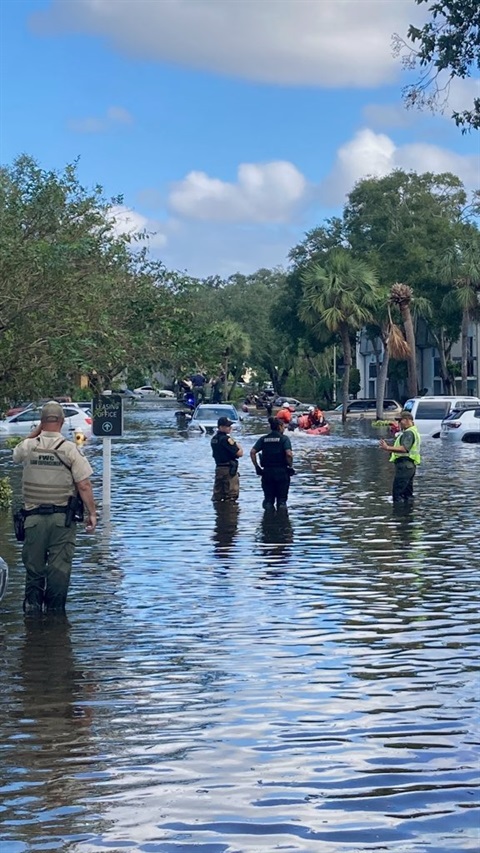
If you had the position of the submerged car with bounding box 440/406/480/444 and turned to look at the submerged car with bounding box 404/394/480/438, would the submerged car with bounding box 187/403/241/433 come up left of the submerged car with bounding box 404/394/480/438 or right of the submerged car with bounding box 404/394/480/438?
left

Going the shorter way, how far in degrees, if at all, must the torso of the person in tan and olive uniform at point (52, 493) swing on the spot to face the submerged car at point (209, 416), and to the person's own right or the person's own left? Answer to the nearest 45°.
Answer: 0° — they already face it

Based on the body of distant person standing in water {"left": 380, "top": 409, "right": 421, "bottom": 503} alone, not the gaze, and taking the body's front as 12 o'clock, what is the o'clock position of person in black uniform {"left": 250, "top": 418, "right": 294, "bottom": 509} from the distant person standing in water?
The person in black uniform is roughly at 11 o'clock from the distant person standing in water.

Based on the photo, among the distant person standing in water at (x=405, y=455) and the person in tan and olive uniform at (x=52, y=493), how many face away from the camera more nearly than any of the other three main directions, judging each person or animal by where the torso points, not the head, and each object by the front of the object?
1

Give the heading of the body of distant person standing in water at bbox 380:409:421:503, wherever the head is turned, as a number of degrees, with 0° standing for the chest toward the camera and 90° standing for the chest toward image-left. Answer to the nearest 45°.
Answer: approximately 90°

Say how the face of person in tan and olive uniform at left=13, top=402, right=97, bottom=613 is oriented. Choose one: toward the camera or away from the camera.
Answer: away from the camera

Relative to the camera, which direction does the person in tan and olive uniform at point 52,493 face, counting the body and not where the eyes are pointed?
away from the camera

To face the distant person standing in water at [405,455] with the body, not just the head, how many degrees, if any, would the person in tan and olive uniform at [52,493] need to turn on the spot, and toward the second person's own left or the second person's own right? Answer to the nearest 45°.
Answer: approximately 45° to the second person's own right

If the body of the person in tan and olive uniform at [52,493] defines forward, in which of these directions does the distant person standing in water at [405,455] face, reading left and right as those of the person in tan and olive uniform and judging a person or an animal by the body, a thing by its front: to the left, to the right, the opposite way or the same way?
to the left

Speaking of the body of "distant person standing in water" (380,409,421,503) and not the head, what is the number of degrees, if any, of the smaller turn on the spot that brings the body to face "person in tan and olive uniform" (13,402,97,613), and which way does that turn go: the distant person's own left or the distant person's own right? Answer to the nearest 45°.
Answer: approximately 90° to the distant person's own left

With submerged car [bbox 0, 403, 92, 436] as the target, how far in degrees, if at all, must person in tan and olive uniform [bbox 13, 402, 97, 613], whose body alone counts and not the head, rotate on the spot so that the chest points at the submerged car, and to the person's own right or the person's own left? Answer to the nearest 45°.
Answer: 0° — they already face it
